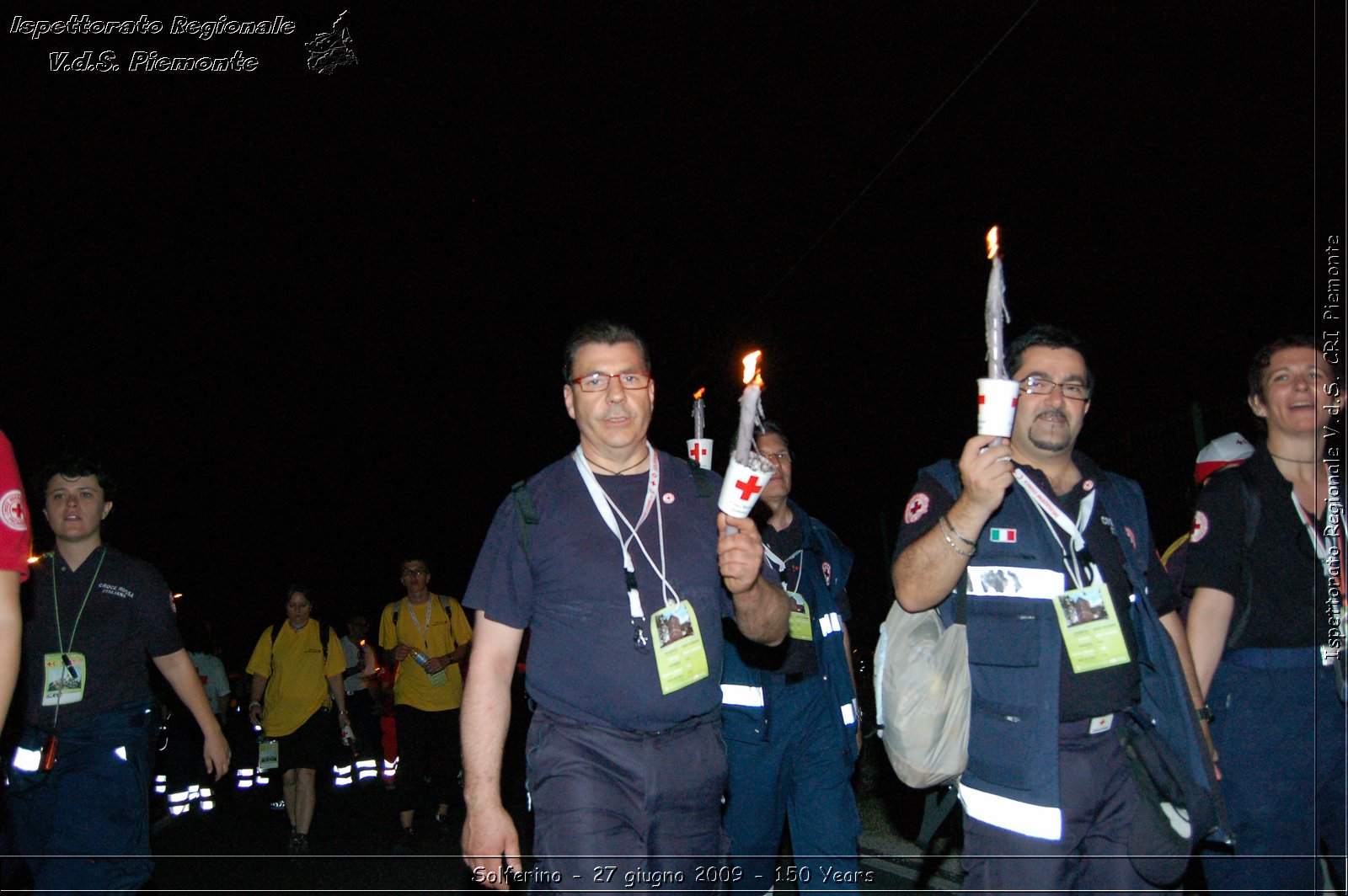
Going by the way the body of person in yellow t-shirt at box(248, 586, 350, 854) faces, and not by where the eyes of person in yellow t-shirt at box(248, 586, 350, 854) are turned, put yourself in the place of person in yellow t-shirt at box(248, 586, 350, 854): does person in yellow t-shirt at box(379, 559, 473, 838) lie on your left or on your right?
on your left

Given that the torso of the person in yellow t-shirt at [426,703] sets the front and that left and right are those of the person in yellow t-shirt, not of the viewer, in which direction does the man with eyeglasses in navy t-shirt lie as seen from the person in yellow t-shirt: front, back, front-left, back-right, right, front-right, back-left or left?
front

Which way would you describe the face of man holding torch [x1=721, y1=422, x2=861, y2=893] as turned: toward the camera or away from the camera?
toward the camera

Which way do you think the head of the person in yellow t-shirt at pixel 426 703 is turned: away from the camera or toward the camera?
toward the camera

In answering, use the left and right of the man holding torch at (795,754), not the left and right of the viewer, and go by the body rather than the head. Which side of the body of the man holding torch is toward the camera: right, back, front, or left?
front

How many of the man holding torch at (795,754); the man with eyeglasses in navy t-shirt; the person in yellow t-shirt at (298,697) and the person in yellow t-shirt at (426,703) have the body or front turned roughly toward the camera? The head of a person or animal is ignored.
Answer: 4

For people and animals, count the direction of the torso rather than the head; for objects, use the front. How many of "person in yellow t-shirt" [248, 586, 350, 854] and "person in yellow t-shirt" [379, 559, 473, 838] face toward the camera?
2

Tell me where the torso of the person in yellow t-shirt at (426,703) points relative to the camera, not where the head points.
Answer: toward the camera

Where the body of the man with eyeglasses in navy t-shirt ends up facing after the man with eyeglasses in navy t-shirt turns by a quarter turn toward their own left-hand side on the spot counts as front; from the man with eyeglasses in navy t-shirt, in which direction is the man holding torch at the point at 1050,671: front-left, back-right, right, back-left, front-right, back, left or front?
front

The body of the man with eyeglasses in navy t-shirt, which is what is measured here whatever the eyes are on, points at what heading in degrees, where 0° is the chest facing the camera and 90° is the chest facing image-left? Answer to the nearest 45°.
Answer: approximately 0°

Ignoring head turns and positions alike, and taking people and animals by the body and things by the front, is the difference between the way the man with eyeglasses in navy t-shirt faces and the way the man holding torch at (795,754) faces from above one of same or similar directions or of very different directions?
same or similar directions

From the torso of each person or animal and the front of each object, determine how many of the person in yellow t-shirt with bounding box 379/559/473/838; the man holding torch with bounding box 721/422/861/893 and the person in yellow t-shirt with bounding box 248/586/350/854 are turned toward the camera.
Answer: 3

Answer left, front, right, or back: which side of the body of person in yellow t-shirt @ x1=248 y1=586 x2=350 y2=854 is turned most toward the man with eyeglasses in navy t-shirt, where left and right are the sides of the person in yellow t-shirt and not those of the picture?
front
